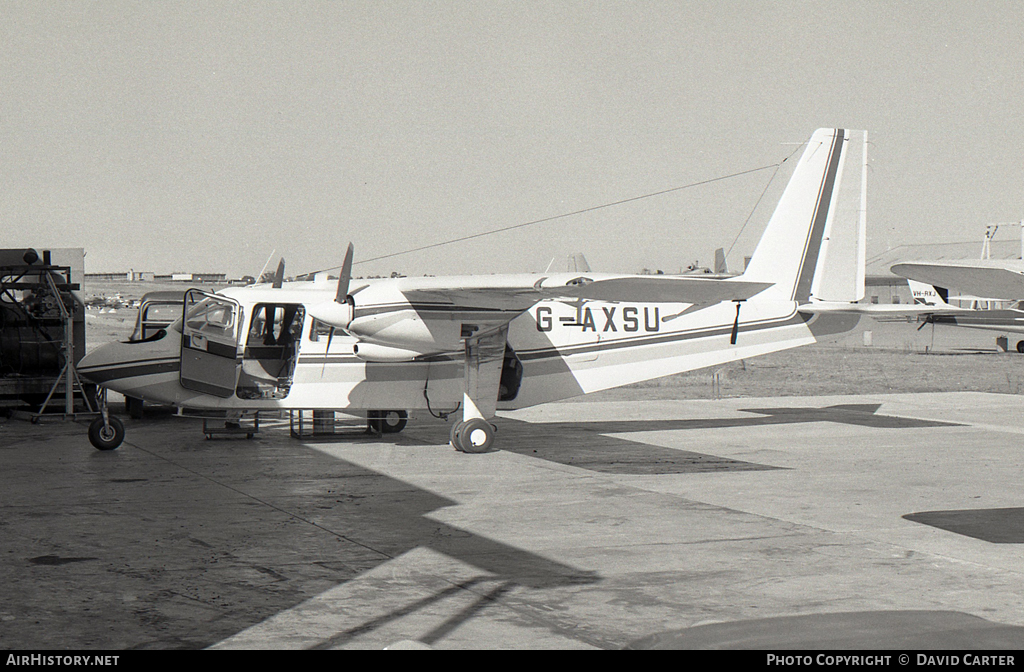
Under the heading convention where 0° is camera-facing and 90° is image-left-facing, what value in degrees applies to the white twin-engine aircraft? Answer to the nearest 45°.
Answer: approximately 90°
